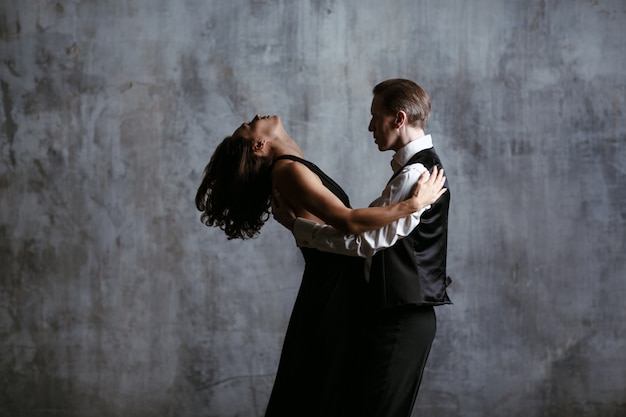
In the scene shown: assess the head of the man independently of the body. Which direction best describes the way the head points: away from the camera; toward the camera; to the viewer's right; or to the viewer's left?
to the viewer's left

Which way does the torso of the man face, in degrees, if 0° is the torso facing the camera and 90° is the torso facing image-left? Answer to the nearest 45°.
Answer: approximately 90°
